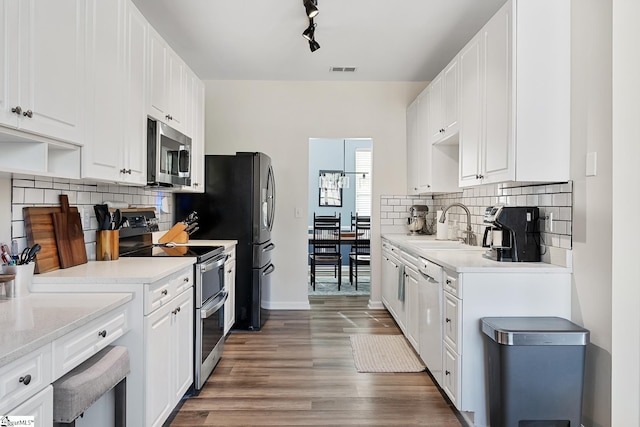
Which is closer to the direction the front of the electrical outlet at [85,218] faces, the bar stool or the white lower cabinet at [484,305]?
the white lower cabinet

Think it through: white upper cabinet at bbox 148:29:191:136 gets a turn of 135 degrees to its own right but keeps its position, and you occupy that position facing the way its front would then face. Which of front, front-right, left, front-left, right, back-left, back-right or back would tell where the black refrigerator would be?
back-right

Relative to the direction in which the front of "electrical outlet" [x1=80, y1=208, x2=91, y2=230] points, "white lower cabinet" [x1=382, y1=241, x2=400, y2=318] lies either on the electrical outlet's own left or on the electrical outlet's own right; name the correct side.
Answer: on the electrical outlet's own left

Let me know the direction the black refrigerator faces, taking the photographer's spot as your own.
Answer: facing to the right of the viewer

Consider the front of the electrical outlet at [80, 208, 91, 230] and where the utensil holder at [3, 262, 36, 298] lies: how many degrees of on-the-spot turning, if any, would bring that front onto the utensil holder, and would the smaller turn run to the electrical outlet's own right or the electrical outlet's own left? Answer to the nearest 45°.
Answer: approximately 45° to the electrical outlet's own right

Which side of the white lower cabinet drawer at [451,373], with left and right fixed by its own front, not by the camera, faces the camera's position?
left

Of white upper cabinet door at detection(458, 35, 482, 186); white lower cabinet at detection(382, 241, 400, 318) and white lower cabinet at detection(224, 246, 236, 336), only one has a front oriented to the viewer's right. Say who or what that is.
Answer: white lower cabinet at detection(224, 246, 236, 336)

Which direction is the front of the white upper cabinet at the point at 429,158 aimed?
to the viewer's left

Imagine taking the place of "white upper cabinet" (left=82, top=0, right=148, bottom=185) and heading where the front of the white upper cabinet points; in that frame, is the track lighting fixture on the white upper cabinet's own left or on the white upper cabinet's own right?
on the white upper cabinet's own left

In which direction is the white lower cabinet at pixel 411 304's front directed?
to the viewer's left

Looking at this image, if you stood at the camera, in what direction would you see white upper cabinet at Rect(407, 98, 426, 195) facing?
facing to the left of the viewer

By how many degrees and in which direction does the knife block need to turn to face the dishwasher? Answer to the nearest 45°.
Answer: approximately 45° to its right

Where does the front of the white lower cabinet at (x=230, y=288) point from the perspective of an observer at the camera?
facing to the right of the viewer

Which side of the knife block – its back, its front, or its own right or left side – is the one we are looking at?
right

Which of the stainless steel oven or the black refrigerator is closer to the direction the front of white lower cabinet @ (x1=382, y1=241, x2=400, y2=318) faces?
the black refrigerator

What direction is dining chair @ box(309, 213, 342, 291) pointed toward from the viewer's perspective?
away from the camera

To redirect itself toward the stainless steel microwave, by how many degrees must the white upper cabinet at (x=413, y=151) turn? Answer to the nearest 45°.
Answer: approximately 45° to its left

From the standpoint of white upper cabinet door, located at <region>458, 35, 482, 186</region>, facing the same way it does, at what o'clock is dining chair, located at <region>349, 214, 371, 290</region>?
The dining chair is roughly at 2 o'clock from the white upper cabinet door.
